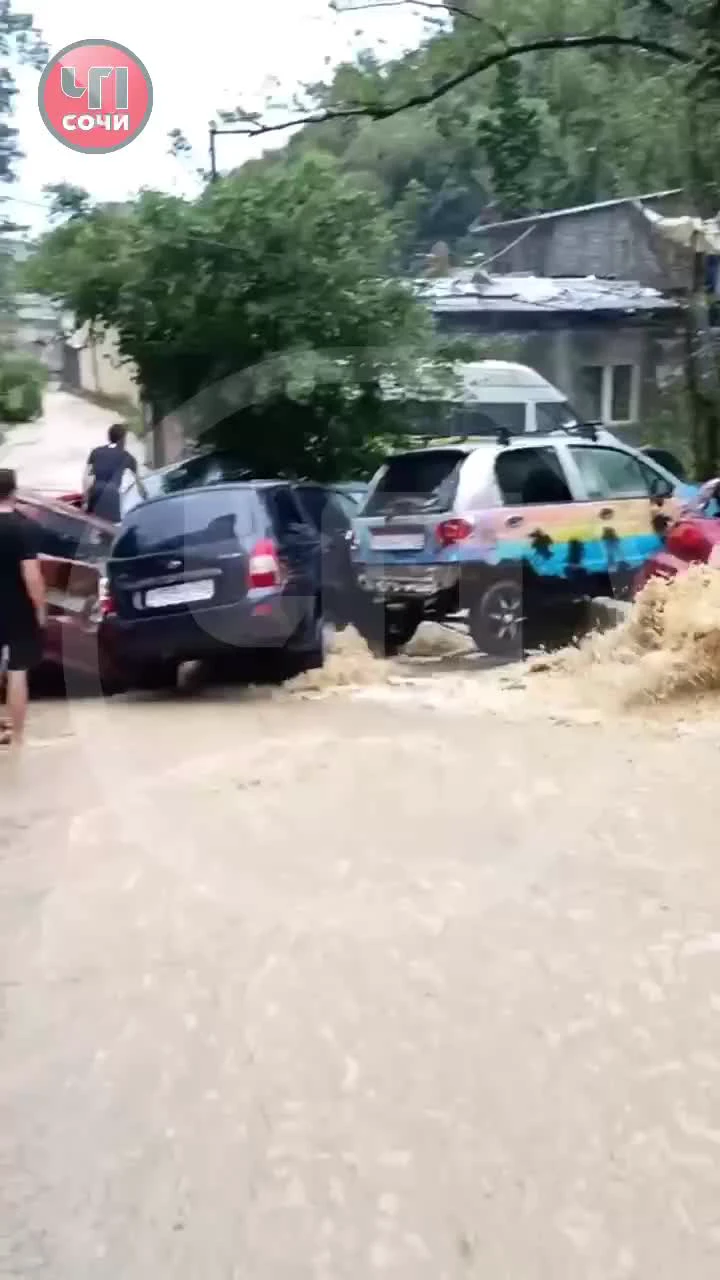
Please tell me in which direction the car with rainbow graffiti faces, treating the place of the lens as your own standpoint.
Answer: facing away from the viewer and to the right of the viewer

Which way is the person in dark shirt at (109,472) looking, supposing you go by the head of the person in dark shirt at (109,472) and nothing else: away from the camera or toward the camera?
away from the camera
